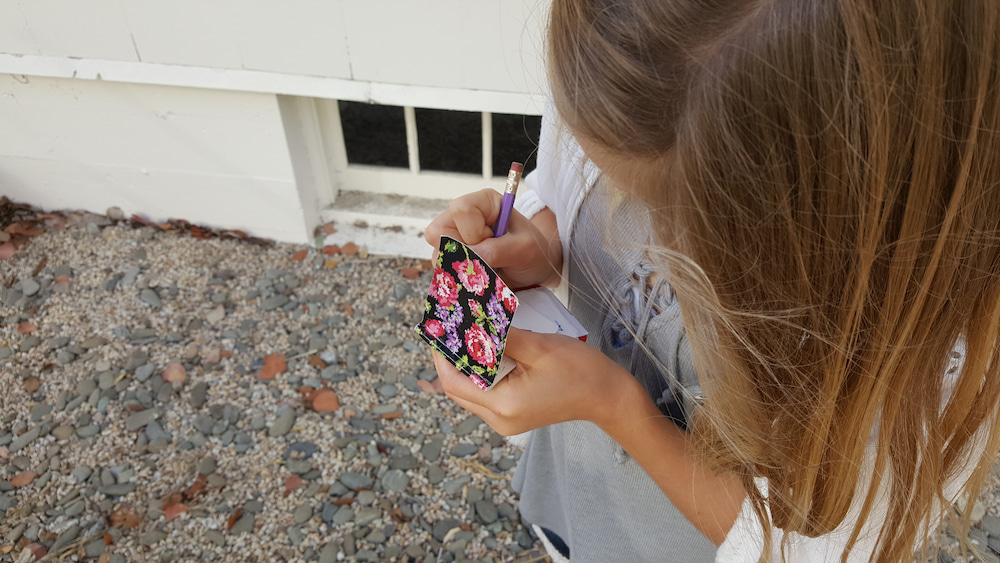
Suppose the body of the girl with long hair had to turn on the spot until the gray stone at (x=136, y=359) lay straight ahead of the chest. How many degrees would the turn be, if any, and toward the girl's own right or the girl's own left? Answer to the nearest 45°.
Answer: approximately 45° to the girl's own right

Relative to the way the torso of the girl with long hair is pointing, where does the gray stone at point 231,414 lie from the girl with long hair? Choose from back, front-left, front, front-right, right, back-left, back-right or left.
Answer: front-right

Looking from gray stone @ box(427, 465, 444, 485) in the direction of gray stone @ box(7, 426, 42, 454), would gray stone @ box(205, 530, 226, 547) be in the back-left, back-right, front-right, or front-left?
front-left

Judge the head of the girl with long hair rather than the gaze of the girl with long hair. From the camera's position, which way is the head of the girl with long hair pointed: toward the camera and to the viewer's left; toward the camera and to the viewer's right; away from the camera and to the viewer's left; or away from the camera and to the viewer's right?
away from the camera and to the viewer's left
